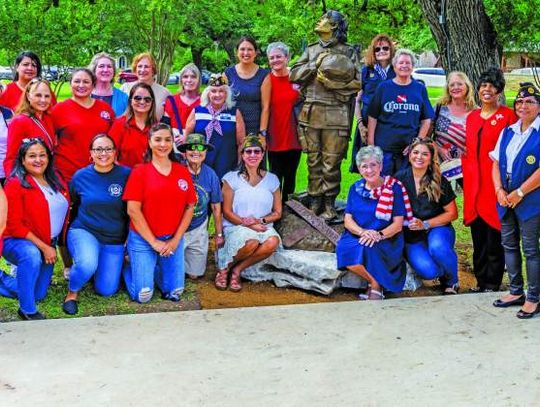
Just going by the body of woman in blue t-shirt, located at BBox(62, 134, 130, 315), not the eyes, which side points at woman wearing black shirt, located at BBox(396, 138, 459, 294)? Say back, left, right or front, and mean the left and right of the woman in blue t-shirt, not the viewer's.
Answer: left

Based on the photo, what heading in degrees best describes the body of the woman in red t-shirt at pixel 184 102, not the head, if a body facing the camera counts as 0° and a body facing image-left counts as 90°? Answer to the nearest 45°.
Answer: approximately 0°

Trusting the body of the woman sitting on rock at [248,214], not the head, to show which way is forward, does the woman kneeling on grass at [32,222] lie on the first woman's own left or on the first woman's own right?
on the first woman's own right

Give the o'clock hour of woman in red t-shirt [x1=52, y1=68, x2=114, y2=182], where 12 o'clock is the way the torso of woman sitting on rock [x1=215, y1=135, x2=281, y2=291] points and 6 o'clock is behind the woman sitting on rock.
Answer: The woman in red t-shirt is roughly at 3 o'clock from the woman sitting on rock.

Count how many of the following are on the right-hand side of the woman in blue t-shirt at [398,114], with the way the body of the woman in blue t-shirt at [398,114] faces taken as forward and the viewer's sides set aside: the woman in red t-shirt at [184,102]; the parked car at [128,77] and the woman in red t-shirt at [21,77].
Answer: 3

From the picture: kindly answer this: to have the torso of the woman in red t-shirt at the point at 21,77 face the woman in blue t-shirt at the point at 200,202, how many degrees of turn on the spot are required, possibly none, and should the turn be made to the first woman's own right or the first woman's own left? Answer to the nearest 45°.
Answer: approximately 45° to the first woman's own left

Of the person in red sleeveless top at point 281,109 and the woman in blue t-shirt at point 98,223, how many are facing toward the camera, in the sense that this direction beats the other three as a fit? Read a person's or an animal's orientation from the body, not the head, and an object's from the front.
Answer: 2
